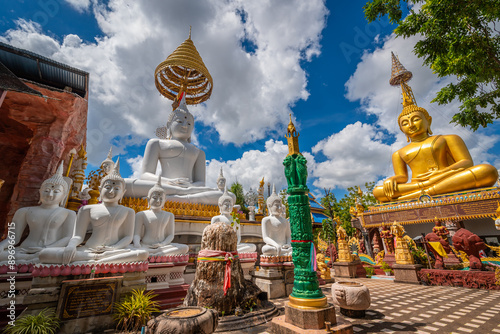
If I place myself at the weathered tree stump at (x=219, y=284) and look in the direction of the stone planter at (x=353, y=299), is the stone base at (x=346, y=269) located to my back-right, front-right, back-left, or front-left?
front-left

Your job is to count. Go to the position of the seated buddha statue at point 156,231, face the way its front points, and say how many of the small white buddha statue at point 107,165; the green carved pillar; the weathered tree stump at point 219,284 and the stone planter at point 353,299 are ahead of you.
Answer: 3

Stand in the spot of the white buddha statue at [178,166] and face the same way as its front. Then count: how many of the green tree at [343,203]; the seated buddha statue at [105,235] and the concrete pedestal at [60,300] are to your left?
1

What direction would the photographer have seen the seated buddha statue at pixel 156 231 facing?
facing the viewer and to the right of the viewer

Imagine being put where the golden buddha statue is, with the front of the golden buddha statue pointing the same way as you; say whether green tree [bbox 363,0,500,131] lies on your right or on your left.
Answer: on your left

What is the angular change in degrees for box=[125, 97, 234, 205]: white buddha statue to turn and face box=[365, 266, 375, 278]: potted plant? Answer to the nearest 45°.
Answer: approximately 45° to its left

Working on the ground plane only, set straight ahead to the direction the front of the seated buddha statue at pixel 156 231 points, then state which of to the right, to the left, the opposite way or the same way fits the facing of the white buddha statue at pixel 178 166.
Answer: the same way

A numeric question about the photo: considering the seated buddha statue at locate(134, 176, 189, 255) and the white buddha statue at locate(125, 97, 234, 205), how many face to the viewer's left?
0

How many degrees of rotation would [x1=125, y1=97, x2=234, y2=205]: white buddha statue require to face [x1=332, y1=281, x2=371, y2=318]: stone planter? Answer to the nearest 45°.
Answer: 0° — it already faces it

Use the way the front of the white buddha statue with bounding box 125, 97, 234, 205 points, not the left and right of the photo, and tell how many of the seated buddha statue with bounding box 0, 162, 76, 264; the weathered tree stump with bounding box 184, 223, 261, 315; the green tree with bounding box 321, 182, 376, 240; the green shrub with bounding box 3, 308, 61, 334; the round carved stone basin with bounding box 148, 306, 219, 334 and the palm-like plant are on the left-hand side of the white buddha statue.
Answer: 1

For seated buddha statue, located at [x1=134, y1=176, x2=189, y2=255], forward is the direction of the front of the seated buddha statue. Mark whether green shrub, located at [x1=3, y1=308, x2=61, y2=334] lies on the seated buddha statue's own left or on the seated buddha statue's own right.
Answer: on the seated buddha statue's own right

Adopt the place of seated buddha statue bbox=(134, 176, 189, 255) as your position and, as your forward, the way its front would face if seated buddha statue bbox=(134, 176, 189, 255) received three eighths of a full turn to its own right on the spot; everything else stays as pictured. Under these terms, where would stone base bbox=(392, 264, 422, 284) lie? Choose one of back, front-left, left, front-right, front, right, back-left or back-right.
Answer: back
